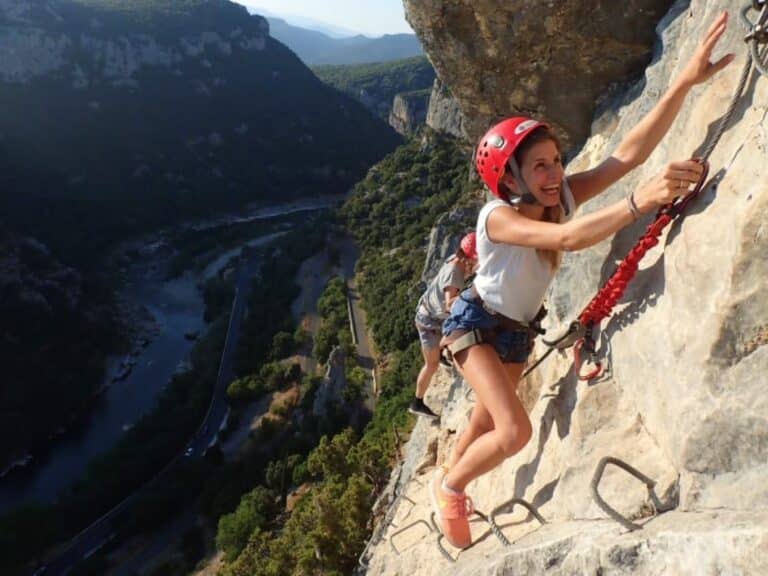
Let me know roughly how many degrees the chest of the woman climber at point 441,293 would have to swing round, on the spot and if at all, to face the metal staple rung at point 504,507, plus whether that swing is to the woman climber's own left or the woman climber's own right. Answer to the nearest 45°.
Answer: approximately 90° to the woman climber's own right

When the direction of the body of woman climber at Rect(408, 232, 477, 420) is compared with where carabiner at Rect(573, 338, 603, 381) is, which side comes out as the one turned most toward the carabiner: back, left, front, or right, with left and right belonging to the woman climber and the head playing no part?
right

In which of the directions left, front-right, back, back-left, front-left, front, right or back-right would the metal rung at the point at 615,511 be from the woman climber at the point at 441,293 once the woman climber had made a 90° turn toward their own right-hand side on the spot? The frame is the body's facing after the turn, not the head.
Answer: front

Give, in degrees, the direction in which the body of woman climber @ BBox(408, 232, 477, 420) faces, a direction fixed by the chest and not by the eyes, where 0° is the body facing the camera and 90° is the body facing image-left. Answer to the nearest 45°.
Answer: approximately 270°
